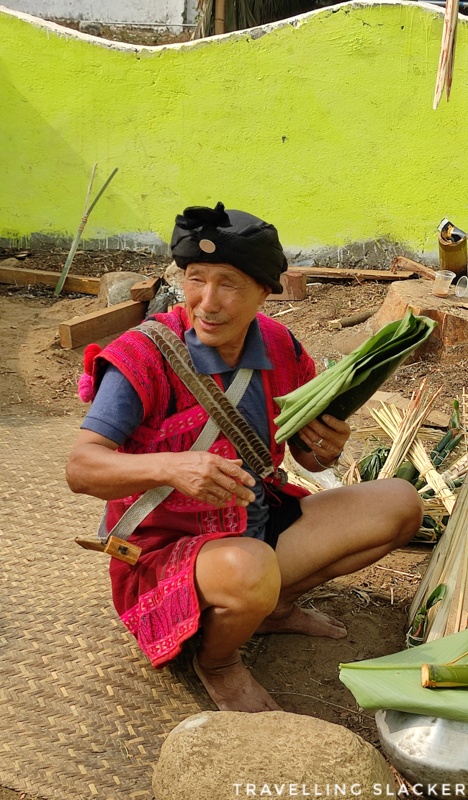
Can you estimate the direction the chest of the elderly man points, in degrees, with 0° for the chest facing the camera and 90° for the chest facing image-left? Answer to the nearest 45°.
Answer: approximately 315°

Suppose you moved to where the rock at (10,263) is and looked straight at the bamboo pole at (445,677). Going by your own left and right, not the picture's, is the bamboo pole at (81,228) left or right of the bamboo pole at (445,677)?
left

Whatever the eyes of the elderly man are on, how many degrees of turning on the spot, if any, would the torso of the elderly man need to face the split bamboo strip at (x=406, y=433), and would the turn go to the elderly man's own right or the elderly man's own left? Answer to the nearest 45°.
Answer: approximately 90° to the elderly man's own left

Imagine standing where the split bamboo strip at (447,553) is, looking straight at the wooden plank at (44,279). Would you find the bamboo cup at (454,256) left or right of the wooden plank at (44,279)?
right

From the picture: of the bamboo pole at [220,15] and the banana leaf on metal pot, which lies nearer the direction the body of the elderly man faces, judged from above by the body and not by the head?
the banana leaf on metal pot

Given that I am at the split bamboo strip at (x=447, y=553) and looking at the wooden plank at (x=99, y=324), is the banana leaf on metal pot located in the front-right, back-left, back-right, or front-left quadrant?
back-left

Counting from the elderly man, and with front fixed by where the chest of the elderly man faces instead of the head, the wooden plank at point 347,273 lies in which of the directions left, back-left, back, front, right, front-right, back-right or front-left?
back-left
